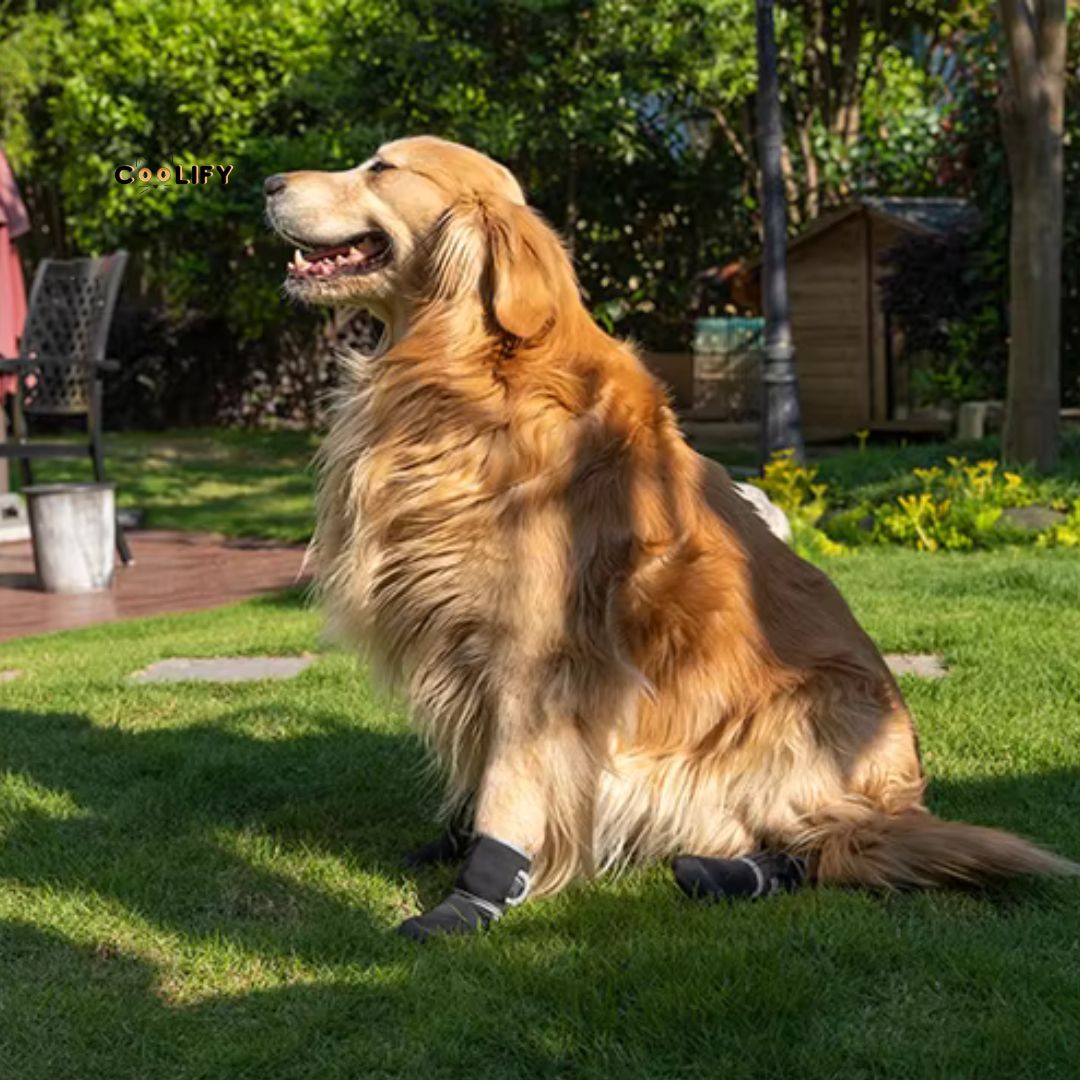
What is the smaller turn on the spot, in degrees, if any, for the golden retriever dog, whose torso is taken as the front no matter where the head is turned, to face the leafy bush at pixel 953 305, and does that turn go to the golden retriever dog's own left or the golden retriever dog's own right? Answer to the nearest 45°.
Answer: approximately 90° to the golden retriever dog's own right

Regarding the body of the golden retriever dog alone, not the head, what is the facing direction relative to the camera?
to the viewer's left

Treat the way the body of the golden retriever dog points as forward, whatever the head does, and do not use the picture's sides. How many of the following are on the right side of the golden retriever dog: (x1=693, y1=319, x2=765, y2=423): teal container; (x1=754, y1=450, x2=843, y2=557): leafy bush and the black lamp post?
3

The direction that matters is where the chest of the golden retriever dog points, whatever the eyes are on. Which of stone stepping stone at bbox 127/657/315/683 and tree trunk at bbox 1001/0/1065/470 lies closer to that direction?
the stone stepping stone

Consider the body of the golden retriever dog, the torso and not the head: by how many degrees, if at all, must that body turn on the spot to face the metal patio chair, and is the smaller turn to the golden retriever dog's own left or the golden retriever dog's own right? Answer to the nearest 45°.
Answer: approximately 45° to the golden retriever dog's own right

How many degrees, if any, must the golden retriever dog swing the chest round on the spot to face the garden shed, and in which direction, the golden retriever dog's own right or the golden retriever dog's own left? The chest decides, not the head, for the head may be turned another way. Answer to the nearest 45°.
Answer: approximately 90° to the golden retriever dog's own right
